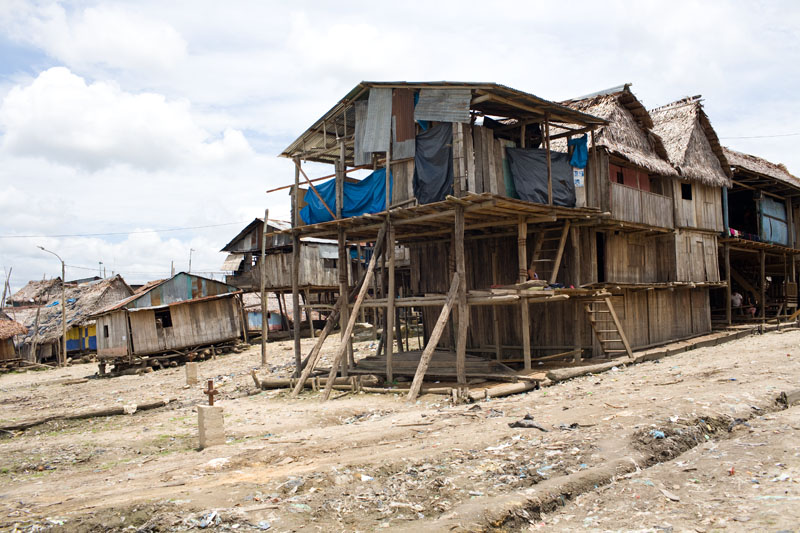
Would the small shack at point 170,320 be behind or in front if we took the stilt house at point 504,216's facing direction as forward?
behind

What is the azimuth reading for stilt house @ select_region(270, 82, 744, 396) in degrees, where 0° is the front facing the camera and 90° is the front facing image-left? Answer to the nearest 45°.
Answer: approximately 315°

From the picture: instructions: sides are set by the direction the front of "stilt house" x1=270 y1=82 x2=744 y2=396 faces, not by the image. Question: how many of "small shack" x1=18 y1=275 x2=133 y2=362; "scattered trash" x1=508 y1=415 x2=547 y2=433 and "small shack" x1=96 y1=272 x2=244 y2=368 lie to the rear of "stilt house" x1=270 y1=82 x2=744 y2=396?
2

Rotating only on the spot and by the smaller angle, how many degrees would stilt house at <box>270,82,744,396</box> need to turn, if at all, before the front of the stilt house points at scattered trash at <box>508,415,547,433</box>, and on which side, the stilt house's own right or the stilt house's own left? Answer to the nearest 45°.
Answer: approximately 45° to the stilt house's own right

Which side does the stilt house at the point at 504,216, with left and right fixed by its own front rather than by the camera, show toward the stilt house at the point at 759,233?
left

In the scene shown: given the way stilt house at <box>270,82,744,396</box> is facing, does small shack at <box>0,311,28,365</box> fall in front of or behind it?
behind
